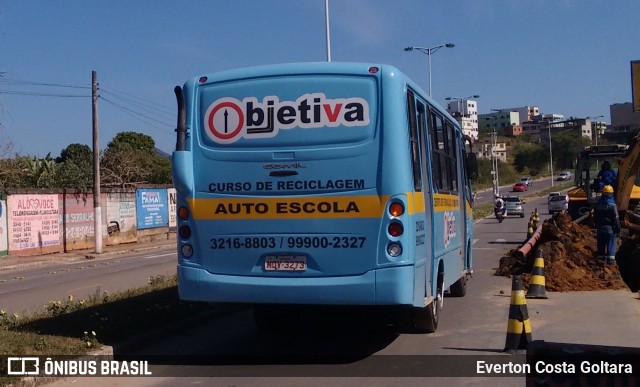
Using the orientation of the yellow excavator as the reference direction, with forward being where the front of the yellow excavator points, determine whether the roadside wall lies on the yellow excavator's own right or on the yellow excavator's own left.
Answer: on the yellow excavator's own right

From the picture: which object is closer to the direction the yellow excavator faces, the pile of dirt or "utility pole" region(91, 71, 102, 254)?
the pile of dirt

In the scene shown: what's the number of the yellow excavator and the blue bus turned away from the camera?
1

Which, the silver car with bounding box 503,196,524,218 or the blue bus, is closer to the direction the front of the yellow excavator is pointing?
the blue bus

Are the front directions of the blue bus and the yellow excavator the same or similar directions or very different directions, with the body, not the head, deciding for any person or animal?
very different directions

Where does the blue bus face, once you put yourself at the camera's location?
facing away from the viewer

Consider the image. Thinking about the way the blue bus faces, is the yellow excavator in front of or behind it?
in front

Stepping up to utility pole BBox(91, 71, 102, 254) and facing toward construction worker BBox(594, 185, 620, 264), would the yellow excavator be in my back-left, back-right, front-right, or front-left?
front-left

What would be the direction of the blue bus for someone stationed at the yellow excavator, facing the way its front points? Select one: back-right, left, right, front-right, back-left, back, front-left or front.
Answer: back-left

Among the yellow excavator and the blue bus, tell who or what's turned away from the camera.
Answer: the blue bus
